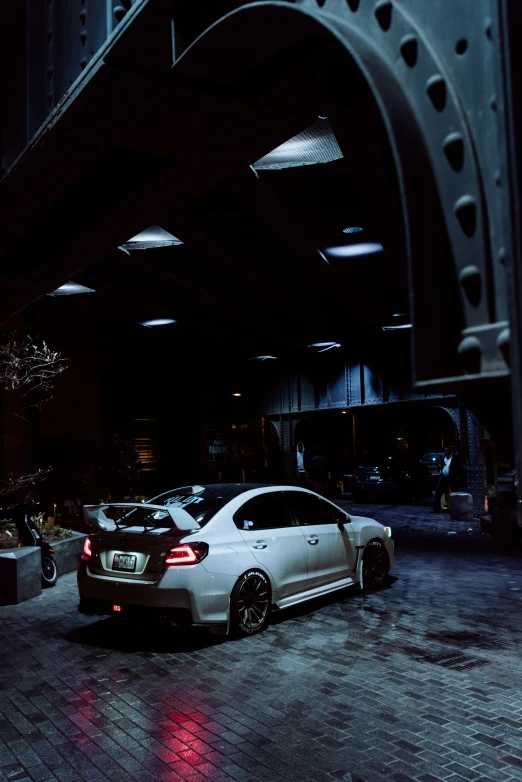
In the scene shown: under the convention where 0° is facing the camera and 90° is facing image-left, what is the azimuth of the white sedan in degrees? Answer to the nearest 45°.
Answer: approximately 225°

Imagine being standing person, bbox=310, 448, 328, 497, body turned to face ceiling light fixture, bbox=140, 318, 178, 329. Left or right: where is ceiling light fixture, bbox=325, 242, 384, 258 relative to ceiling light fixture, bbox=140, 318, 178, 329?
left

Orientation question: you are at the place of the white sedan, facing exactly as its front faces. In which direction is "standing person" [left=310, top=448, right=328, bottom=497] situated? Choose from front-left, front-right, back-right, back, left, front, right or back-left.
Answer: front-left

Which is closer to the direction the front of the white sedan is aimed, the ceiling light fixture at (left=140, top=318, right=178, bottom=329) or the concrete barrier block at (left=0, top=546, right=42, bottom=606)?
the ceiling light fixture

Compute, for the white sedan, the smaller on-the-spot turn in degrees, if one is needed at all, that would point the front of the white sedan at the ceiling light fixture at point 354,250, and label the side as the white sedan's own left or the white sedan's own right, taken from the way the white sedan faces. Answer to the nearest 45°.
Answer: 0° — it already faces it
